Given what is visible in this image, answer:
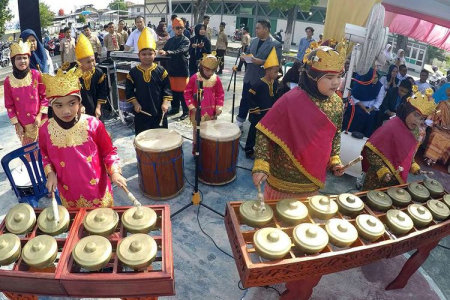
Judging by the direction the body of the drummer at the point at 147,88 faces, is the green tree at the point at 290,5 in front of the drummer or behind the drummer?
behind

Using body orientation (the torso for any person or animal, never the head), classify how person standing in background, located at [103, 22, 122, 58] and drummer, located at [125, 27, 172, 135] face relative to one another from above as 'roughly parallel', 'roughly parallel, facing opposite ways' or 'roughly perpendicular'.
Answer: roughly parallel

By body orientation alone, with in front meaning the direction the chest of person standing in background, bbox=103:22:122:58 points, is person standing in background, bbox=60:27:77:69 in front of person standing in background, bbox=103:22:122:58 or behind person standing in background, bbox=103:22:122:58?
in front

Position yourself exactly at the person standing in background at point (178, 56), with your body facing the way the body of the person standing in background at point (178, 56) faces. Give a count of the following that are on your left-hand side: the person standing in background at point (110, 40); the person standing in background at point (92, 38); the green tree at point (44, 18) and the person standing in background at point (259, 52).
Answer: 1

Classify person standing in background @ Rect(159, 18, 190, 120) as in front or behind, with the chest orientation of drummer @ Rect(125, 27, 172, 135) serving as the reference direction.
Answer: behind

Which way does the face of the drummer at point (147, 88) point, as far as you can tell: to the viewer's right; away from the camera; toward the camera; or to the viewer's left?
toward the camera

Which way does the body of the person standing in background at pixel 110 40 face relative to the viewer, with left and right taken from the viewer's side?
facing the viewer

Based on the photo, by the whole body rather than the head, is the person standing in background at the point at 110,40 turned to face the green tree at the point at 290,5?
no

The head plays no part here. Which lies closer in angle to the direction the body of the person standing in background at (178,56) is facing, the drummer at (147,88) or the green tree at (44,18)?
the drummer

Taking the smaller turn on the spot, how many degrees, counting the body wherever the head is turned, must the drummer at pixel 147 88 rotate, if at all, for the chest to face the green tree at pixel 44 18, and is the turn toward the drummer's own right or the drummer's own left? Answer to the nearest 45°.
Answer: approximately 180°

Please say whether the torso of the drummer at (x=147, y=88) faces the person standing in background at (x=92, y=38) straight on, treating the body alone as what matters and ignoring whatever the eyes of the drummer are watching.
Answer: no

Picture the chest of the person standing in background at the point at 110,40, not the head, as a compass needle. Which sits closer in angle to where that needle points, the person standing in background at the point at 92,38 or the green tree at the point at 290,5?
the person standing in background

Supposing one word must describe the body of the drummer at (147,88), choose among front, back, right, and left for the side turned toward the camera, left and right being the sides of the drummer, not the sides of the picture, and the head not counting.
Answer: front

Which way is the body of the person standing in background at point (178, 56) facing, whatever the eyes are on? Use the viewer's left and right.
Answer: facing the viewer and to the left of the viewer

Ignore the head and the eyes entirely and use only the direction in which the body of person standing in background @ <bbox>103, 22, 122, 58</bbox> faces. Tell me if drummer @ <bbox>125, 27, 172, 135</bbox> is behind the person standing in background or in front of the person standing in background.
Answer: in front

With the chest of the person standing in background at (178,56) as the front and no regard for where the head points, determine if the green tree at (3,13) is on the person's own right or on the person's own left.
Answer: on the person's own right

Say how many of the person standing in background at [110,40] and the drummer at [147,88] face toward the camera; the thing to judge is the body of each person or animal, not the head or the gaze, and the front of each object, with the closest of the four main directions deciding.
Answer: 2
